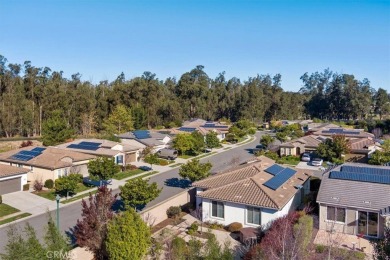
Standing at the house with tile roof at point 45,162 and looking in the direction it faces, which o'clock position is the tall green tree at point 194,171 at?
The tall green tree is roughly at 12 o'clock from the house with tile roof.

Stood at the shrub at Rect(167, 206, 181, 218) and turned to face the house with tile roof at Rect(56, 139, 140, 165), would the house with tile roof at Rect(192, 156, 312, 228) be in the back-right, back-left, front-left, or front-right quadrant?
back-right

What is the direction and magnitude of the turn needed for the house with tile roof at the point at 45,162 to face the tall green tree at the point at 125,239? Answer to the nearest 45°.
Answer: approximately 45° to its right

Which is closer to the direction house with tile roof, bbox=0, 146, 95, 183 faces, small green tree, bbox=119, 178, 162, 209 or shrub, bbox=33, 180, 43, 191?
the small green tree

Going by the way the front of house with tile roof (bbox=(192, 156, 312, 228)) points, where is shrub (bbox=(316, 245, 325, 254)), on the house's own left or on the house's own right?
on the house's own right

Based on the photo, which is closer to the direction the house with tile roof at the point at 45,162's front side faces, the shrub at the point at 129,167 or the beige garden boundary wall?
the beige garden boundary wall

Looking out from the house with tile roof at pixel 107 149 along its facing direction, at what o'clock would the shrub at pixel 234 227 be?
The shrub is roughly at 1 o'clock from the house with tile roof.

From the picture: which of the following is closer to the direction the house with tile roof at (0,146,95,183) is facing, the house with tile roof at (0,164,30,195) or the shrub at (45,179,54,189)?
the shrub
